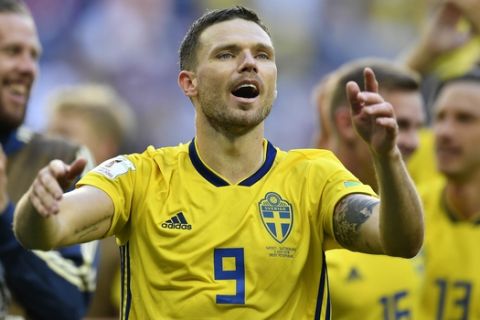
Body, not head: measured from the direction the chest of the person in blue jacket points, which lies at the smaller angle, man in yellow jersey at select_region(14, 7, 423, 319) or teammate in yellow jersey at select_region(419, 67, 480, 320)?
the man in yellow jersey

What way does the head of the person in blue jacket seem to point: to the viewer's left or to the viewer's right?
to the viewer's right

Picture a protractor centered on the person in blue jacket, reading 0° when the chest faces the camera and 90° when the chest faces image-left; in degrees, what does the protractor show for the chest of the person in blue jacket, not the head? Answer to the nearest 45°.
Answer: approximately 315°

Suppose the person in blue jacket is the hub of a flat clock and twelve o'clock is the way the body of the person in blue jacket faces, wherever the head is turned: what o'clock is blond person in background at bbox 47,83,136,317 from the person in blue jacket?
The blond person in background is roughly at 8 o'clock from the person in blue jacket.

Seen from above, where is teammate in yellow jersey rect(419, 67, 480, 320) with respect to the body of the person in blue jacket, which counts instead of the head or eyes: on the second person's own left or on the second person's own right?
on the second person's own left

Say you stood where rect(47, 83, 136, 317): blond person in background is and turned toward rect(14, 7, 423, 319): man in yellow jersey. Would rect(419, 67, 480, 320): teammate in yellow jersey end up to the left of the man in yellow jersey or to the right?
left

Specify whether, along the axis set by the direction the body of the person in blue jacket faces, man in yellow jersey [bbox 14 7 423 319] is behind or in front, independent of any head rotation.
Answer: in front

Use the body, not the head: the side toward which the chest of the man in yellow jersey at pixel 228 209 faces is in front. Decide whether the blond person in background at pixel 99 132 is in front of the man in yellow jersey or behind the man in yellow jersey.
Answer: behind

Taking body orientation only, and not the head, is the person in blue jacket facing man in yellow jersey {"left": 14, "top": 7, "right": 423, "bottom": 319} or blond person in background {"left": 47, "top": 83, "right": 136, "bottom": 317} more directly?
the man in yellow jersey

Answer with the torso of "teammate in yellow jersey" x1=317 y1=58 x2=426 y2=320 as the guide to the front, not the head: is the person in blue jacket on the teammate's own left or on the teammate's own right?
on the teammate's own right

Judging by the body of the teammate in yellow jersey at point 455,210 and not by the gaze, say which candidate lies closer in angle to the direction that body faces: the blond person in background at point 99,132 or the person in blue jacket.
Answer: the person in blue jacket

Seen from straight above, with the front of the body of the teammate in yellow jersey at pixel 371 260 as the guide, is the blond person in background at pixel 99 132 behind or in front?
behind
